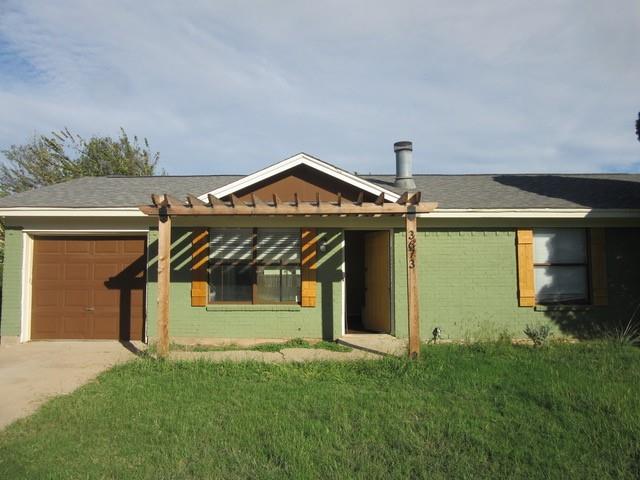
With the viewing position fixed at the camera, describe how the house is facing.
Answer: facing the viewer

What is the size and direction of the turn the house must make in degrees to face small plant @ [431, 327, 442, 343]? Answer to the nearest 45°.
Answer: approximately 90° to its left

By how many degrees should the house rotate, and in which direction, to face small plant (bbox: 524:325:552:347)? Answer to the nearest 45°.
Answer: approximately 90° to its left

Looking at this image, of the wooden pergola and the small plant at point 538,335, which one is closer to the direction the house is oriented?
the wooden pergola

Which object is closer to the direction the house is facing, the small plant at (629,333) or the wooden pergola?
the wooden pergola

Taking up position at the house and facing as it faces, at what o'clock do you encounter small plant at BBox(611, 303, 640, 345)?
The small plant is roughly at 9 o'clock from the house.

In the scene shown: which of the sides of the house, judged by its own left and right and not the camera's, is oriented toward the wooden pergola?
front
